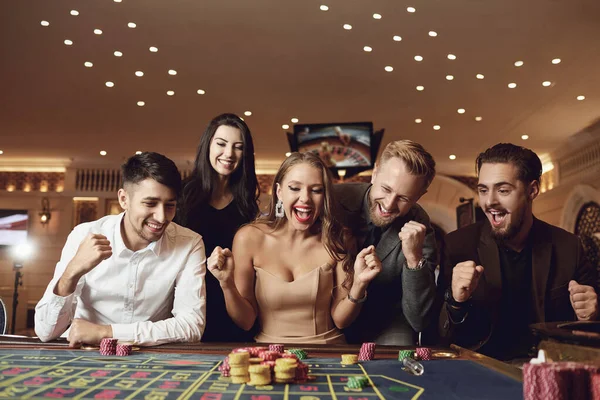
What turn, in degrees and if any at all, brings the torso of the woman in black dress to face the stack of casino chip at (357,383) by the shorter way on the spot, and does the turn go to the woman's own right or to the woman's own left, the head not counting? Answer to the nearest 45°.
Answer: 0° — they already face it

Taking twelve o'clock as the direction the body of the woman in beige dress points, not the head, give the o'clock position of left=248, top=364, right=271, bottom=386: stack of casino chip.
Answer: The stack of casino chip is roughly at 12 o'clock from the woman in beige dress.

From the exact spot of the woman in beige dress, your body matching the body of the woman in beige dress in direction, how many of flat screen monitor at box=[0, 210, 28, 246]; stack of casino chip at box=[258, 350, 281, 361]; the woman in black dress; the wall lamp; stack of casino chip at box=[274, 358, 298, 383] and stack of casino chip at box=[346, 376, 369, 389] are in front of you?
3

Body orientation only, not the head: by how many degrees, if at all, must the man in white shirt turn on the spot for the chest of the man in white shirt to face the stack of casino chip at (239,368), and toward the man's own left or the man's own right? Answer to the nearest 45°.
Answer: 0° — they already face it

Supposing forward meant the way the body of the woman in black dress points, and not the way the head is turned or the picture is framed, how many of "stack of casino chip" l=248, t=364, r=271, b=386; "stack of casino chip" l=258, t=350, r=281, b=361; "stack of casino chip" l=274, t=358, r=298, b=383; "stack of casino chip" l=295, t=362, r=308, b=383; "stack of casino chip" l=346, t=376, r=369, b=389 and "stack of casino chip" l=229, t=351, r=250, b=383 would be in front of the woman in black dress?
6

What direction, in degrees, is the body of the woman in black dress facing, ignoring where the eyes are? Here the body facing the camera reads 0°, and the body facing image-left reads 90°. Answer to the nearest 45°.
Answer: approximately 0°

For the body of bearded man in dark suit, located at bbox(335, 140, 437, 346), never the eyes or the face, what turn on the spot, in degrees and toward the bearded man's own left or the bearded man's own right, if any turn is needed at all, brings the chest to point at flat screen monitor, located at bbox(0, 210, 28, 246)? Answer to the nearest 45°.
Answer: approximately 90° to the bearded man's own right

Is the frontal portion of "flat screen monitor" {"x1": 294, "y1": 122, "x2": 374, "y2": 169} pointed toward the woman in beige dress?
yes

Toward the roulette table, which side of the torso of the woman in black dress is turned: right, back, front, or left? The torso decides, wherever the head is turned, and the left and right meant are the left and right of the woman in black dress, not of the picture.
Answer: front

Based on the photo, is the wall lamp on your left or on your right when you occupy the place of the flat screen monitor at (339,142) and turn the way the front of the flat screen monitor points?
on your right

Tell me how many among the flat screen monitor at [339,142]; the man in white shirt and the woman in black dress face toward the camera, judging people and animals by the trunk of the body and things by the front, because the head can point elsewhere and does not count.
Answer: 3

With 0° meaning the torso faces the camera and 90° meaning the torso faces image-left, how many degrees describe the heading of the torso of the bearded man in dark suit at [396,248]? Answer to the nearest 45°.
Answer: approximately 45°

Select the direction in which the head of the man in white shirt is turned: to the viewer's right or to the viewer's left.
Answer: to the viewer's right

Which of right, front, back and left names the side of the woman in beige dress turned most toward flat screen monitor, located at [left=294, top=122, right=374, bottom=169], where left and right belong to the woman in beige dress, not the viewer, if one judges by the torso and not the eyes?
back

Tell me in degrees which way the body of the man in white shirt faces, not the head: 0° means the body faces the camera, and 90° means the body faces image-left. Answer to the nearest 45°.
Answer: approximately 0°
